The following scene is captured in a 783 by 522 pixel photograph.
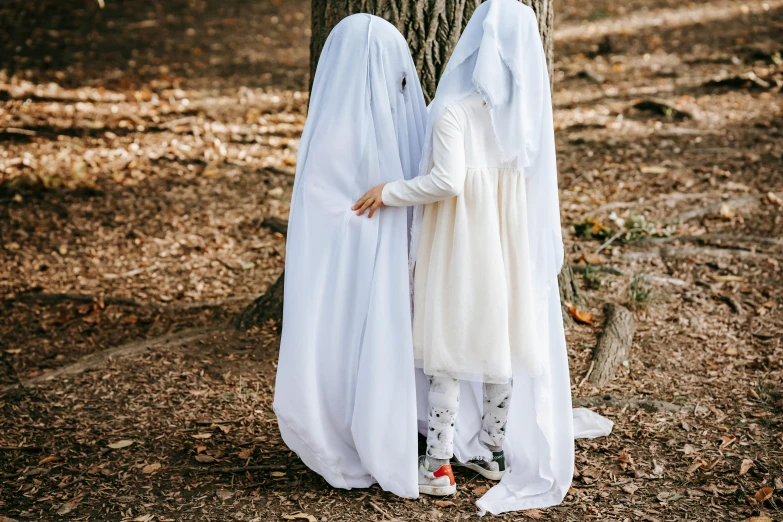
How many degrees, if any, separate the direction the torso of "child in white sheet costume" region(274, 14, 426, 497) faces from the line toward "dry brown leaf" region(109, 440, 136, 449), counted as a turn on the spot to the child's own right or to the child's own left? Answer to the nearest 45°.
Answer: approximately 135° to the child's own left

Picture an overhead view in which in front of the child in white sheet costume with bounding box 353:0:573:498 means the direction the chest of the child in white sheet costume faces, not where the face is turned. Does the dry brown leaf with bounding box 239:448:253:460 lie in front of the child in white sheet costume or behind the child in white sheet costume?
in front

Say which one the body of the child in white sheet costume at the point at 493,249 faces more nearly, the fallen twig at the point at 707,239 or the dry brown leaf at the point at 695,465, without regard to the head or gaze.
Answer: the fallen twig

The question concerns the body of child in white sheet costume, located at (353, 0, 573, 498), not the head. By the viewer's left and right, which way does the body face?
facing away from the viewer and to the left of the viewer

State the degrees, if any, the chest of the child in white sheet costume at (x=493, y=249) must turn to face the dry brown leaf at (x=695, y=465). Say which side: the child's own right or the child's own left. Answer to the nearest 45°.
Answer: approximately 135° to the child's own right

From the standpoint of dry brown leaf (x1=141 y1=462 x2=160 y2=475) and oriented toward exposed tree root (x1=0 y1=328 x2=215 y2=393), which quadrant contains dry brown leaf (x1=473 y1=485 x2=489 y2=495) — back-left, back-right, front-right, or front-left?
back-right

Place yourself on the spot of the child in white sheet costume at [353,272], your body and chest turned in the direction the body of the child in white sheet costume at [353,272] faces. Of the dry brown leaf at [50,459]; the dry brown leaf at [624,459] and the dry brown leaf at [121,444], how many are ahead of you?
1

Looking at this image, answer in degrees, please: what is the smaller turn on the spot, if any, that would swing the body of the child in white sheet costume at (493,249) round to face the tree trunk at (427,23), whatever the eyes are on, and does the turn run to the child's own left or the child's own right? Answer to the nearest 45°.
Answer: approximately 45° to the child's own right

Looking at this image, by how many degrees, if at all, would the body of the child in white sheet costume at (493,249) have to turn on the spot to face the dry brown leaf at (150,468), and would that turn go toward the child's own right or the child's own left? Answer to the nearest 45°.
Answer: approximately 45° to the child's own left

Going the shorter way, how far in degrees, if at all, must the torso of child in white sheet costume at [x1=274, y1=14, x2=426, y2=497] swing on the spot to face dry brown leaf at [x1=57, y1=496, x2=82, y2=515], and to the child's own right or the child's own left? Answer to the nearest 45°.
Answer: approximately 180°
